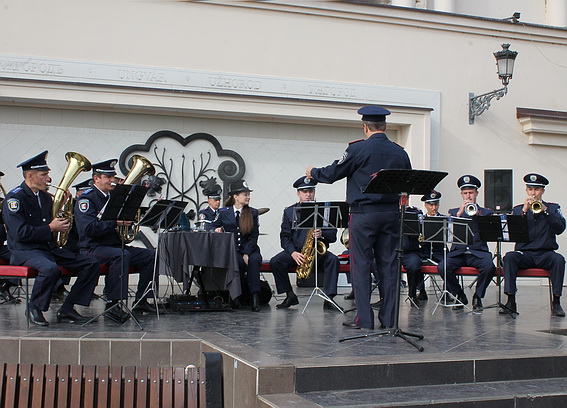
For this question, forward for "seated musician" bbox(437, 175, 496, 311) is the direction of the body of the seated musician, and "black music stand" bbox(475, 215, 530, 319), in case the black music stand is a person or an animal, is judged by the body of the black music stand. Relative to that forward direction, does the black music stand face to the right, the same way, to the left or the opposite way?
the opposite way

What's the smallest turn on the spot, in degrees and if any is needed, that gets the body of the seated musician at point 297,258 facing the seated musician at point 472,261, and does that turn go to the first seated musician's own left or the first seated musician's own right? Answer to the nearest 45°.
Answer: approximately 90° to the first seated musician's own left

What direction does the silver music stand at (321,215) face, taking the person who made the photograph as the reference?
facing away from the viewer

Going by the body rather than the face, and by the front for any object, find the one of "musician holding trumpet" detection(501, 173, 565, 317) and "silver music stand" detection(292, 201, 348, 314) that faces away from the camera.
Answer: the silver music stand

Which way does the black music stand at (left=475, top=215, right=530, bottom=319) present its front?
away from the camera

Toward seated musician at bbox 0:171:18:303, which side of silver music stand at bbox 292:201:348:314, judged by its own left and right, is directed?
left

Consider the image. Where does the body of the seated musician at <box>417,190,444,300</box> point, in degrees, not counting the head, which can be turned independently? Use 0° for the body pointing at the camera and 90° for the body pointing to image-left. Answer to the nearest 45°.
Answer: approximately 0°

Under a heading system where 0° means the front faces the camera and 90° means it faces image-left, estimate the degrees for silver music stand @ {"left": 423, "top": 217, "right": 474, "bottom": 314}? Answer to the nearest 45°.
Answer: approximately 180°

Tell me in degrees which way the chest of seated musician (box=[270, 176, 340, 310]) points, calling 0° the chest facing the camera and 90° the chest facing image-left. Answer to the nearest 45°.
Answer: approximately 0°
